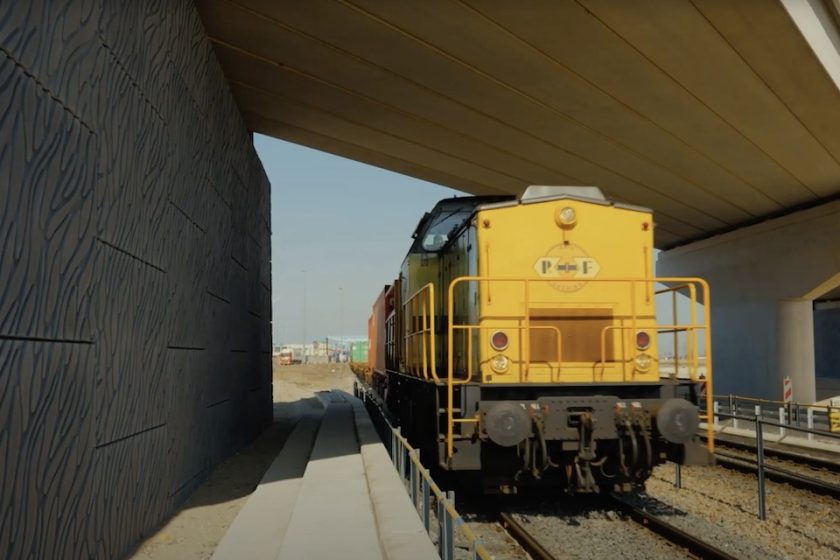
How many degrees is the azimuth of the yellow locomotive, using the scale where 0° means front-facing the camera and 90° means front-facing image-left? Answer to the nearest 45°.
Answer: approximately 0°

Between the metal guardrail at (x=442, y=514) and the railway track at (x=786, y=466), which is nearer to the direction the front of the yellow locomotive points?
the metal guardrail

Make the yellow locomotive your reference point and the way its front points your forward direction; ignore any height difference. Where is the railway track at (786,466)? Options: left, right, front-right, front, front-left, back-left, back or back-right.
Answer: front-left

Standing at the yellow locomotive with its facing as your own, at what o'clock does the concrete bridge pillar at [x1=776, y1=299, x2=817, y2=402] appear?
The concrete bridge pillar is roughly at 7 o'clock from the yellow locomotive.
